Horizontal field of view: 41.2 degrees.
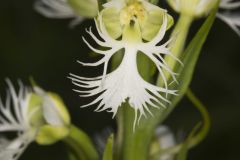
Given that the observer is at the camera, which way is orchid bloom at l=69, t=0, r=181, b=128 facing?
facing the viewer

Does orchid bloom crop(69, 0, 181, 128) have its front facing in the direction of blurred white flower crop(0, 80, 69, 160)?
no
